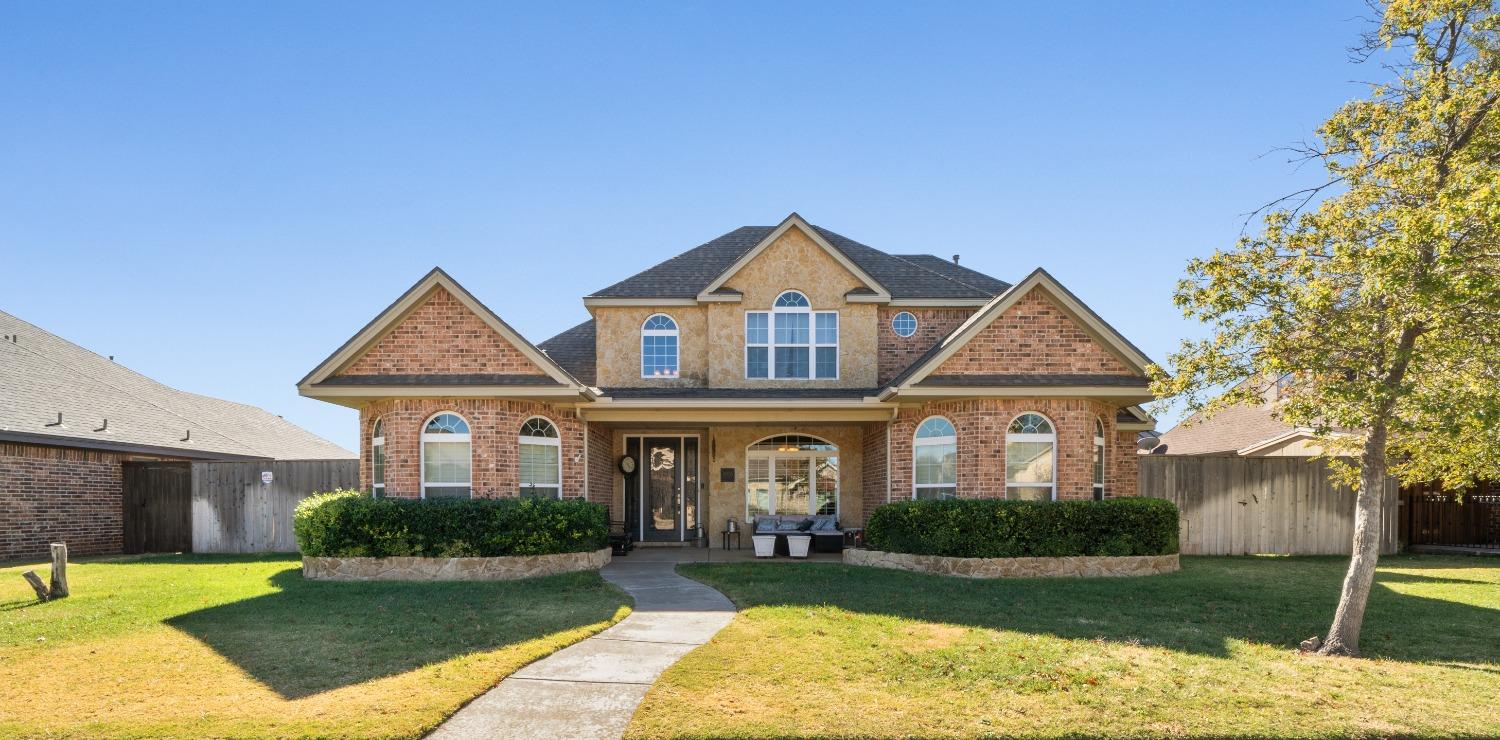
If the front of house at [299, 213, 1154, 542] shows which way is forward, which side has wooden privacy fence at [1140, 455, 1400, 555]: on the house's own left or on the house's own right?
on the house's own left

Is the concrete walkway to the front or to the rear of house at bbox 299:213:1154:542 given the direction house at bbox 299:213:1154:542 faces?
to the front

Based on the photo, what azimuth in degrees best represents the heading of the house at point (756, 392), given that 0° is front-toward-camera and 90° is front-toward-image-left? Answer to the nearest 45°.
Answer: approximately 0°

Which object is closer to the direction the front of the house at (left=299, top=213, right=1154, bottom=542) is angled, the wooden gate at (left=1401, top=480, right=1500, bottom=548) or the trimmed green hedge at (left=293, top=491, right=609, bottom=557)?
the trimmed green hedge
